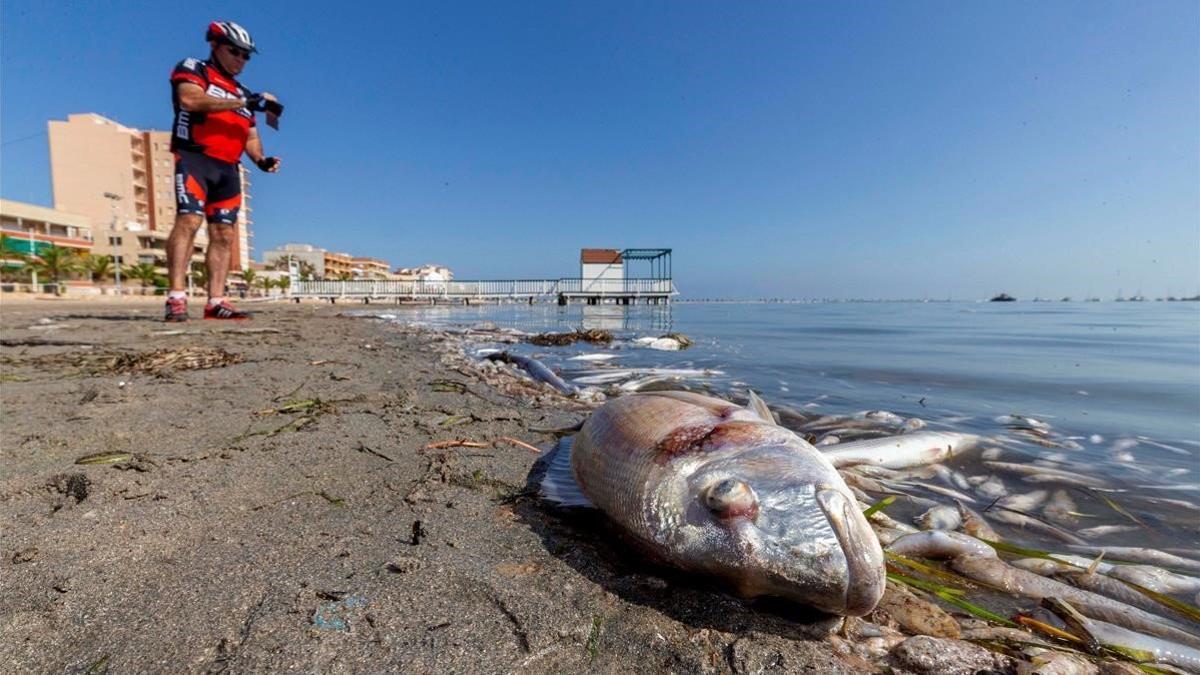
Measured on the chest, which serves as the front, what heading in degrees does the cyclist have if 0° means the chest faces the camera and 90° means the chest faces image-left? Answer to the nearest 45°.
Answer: approximately 315°

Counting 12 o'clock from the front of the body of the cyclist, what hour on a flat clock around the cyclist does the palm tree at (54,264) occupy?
The palm tree is roughly at 7 o'clock from the cyclist.

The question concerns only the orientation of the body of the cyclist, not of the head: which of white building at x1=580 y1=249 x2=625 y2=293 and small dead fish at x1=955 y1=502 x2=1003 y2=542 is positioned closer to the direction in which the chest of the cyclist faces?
the small dead fish

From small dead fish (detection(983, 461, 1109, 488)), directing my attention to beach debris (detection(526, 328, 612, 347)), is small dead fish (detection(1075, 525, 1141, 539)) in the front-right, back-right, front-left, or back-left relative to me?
back-left

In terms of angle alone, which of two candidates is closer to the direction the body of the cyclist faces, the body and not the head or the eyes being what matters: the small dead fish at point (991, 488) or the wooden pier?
the small dead fish

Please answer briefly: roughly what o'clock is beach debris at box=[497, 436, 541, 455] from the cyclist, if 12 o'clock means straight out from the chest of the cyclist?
The beach debris is roughly at 1 o'clock from the cyclist.

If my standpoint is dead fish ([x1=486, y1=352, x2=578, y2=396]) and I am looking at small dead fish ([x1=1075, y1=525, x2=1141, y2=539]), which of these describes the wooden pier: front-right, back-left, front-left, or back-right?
back-left

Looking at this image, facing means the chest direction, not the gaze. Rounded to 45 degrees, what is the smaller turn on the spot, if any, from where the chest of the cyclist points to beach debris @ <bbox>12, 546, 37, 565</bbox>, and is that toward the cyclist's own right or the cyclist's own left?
approximately 45° to the cyclist's own right

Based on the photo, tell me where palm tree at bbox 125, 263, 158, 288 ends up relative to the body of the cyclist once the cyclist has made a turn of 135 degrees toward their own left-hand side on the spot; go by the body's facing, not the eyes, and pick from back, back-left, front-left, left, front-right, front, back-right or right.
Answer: front

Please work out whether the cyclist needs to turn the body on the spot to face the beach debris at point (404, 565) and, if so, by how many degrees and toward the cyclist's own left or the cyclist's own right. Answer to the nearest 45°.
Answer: approximately 45° to the cyclist's own right

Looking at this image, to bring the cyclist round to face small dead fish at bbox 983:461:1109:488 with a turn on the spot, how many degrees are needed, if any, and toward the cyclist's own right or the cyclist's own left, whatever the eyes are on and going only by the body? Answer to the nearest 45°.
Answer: approximately 45° to the cyclist's own right
